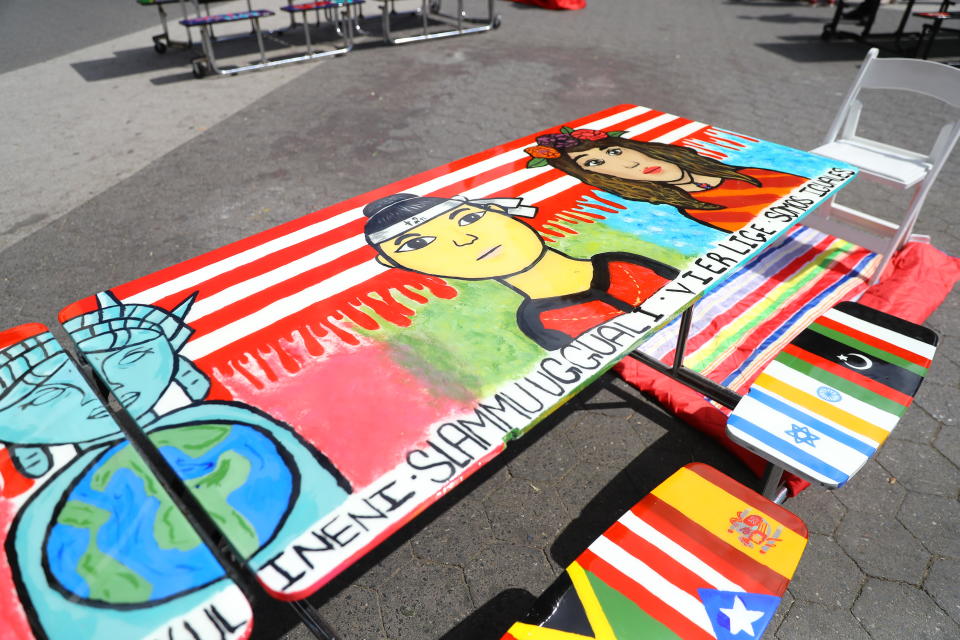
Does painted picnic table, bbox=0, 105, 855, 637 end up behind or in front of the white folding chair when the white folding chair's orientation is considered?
in front

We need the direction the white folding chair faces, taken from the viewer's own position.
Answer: facing the viewer and to the left of the viewer
